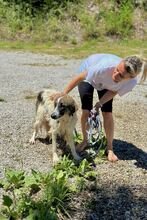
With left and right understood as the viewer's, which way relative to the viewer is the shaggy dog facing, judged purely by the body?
facing the viewer and to the right of the viewer

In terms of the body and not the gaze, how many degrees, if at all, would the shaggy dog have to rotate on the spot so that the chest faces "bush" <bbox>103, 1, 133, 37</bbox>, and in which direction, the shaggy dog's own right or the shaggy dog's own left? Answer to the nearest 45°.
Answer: approximately 135° to the shaggy dog's own left
